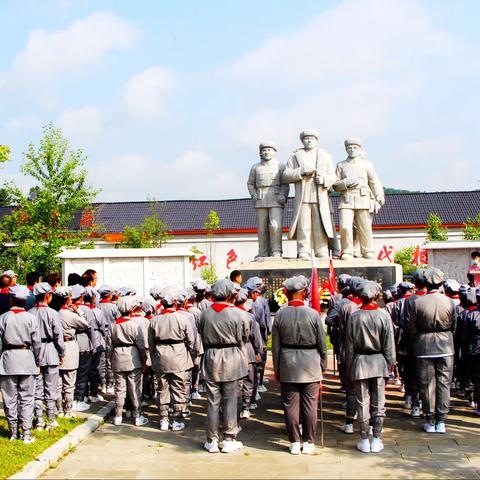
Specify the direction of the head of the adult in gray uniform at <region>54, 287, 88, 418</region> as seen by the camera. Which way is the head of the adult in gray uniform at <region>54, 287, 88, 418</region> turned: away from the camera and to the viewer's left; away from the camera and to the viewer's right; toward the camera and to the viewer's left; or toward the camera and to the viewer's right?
away from the camera and to the viewer's right

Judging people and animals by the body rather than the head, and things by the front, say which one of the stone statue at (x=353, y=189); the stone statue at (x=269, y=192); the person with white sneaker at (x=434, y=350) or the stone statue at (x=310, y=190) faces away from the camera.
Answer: the person with white sneaker

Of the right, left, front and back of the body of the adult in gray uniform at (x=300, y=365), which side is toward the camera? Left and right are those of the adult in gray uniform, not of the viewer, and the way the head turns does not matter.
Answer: back

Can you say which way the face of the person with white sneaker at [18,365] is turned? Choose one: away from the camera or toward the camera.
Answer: away from the camera

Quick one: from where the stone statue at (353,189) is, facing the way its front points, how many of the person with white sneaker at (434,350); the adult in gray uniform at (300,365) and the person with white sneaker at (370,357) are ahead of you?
3

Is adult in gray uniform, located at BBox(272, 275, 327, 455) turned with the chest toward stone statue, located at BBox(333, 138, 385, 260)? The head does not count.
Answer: yes

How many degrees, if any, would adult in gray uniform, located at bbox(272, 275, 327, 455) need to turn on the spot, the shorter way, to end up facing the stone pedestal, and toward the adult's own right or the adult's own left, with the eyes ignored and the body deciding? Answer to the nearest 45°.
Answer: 0° — they already face it

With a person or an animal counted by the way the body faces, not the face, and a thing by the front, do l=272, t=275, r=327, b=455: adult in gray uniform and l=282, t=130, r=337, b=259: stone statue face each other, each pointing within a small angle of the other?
yes

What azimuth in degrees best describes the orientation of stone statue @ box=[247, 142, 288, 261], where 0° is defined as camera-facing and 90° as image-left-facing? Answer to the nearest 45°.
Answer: approximately 0°

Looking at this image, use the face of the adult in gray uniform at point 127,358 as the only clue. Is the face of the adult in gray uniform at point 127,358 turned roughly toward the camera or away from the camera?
away from the camera

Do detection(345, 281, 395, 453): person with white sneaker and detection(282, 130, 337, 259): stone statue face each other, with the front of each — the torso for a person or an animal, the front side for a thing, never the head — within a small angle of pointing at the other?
yes

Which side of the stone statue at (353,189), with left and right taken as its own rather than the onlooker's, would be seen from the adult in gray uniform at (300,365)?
front

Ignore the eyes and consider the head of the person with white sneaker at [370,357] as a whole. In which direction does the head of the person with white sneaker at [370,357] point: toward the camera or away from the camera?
away from the camera

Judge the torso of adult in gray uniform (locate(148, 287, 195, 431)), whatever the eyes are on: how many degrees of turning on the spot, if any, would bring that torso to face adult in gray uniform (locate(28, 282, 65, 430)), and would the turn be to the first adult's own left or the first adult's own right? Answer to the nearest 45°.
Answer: approximately 90° to the first adult's own left

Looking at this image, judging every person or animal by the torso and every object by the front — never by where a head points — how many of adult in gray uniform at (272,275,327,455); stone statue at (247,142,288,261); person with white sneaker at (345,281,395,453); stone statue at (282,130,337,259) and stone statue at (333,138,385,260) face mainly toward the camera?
3

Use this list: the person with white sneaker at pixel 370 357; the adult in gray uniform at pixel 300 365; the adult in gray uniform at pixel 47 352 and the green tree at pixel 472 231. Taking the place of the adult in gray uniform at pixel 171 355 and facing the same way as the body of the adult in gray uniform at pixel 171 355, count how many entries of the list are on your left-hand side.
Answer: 1

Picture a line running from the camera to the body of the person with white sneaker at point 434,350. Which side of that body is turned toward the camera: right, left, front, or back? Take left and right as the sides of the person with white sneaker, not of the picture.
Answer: back

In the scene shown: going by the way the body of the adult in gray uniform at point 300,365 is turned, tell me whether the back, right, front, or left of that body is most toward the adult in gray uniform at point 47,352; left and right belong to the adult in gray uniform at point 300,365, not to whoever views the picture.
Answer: left

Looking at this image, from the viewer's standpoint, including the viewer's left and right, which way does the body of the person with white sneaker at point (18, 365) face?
facing away from the viewer

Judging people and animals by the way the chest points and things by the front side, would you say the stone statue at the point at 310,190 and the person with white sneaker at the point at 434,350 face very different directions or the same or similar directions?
very different directions

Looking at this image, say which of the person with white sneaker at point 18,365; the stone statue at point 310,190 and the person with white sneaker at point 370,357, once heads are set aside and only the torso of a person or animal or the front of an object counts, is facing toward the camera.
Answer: the stone statue

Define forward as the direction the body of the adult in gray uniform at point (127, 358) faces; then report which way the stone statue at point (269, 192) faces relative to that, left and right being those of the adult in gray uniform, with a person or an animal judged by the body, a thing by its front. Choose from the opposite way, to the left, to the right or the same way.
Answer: the opposite way

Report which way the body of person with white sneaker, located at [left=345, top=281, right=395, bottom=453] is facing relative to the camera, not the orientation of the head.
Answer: away from the camera
